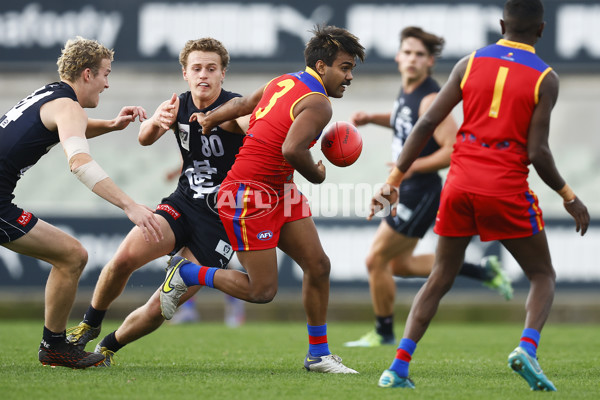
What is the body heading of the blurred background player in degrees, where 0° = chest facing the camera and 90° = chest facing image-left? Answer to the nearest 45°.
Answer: approximately 45°

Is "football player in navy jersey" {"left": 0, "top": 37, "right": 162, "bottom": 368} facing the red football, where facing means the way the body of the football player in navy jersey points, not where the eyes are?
yes

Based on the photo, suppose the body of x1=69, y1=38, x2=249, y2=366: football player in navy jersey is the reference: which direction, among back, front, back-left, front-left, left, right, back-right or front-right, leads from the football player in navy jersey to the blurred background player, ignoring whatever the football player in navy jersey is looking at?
back-left

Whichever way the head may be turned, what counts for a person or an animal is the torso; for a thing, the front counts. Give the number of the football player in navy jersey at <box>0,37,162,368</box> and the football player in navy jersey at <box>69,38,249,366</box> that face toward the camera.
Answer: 1

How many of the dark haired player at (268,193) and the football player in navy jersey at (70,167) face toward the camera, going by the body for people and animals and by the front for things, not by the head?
0

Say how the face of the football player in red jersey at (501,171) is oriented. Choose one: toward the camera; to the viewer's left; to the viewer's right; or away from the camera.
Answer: away from the camera

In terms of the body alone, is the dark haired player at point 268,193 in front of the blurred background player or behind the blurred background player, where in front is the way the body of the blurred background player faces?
in front

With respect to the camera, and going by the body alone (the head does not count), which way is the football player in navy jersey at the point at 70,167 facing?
to the viewer's right

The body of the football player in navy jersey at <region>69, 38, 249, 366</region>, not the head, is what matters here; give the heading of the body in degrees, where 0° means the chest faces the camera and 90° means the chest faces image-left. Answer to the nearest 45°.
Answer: approximately 0°

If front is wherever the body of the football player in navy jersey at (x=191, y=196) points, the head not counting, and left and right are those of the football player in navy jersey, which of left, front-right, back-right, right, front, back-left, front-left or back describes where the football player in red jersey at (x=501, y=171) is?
front-left

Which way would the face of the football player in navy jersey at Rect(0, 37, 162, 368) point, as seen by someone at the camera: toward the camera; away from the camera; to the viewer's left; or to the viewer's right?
to the viewer's right
